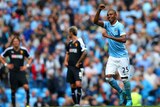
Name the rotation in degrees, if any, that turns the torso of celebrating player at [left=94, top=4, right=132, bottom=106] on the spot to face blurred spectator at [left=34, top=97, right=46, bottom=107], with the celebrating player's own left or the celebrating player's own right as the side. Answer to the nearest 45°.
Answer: approximately 90° to the celebrating player's own right

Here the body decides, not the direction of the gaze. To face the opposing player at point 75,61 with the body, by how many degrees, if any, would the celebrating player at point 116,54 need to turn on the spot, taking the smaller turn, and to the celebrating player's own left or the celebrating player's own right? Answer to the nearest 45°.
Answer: approximately 90° to the celebrating player's own right

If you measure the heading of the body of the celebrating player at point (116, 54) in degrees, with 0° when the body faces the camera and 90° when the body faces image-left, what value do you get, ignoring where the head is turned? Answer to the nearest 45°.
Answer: approximately 45°

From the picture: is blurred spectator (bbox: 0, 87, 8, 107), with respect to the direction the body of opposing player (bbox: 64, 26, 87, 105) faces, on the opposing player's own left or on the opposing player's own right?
on the opposing player's own right
